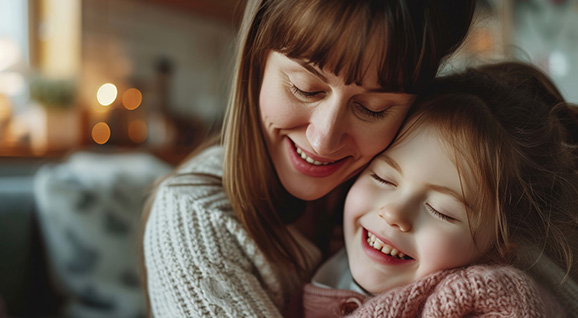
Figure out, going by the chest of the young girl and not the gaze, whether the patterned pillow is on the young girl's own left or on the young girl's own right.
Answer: on the young girl's own right

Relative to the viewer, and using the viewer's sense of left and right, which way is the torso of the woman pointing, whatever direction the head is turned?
facing the viewer and to the right of the viewer

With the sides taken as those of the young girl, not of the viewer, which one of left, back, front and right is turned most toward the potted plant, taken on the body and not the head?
right

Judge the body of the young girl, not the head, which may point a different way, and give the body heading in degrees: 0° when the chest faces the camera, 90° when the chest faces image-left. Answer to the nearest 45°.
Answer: approximately 45°

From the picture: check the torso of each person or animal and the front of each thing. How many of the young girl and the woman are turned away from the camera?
0

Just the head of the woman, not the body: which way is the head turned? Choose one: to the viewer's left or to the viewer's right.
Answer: to the viewer's right

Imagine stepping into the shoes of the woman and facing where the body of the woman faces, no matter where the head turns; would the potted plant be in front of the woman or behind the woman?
behind
